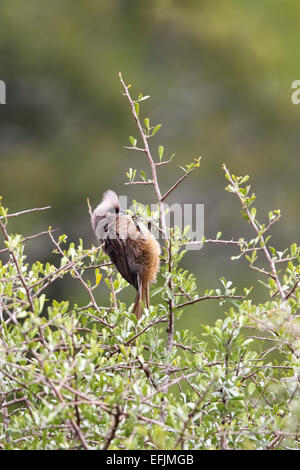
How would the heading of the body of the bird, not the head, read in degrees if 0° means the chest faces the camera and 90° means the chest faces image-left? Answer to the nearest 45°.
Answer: approximately 270°
